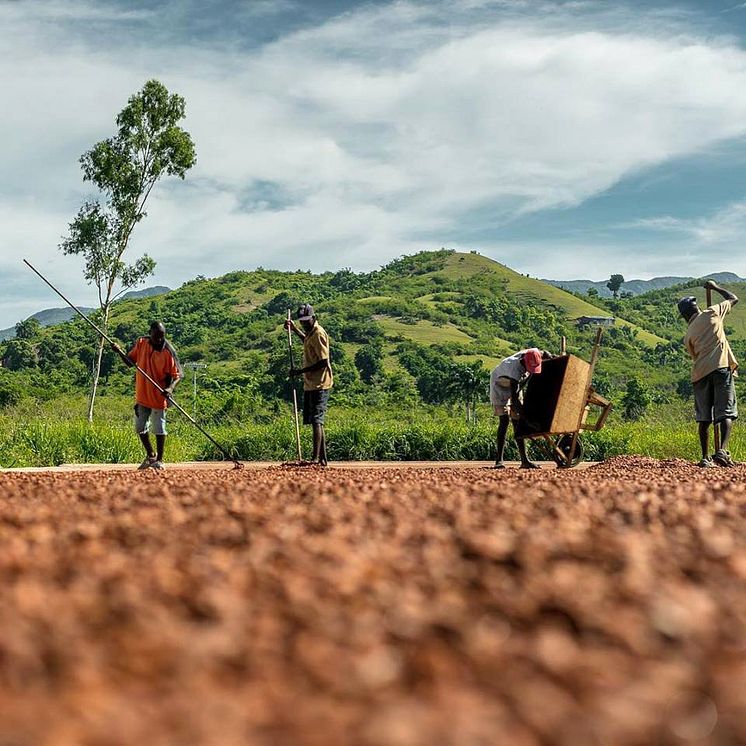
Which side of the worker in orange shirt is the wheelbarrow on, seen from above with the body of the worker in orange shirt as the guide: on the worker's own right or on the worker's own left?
on the worker's own left

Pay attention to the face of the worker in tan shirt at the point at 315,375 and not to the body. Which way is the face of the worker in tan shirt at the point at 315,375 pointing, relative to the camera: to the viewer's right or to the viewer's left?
to the viewer's left

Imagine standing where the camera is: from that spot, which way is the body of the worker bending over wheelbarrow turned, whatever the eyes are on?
to the viewer's right

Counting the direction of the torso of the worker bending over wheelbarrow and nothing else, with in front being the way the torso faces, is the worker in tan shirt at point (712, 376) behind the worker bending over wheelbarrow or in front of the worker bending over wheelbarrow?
in front

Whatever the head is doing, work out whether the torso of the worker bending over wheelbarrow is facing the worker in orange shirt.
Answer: no

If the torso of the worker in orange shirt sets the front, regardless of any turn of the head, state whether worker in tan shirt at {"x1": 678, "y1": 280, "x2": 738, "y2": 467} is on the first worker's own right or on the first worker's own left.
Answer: on the first worker's own left

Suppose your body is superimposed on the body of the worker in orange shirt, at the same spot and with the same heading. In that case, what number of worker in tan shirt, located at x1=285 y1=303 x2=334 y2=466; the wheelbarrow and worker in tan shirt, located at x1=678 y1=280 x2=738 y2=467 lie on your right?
0

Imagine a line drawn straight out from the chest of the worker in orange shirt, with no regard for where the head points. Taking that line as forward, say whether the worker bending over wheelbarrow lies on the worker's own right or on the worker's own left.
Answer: on the worker's own left

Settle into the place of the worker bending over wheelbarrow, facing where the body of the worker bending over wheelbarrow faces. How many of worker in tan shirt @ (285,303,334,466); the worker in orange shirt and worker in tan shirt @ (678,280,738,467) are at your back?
2

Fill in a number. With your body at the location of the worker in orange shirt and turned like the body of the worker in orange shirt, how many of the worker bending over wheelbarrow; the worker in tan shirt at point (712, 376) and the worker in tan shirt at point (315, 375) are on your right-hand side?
0
